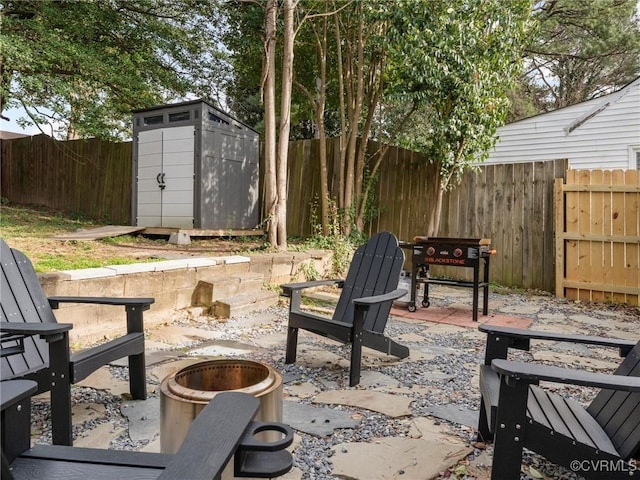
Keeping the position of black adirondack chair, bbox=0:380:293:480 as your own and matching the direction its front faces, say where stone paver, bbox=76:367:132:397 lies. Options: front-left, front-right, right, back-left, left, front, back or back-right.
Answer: front-left

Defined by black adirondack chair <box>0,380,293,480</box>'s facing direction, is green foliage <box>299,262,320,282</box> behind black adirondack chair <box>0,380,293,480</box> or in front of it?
in front

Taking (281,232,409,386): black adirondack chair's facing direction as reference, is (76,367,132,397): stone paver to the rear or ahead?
ahead

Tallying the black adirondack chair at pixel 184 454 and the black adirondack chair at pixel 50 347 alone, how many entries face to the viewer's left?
0

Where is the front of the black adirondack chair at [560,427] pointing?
to the viewer's left

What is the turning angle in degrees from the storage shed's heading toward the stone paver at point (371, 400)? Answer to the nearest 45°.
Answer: approximately 45° to its left

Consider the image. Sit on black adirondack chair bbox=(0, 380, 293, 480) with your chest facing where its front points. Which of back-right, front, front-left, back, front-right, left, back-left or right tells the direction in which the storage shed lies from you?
front-left

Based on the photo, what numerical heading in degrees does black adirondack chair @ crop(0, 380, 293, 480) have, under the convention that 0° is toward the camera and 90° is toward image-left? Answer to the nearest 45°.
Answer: approximately 225°

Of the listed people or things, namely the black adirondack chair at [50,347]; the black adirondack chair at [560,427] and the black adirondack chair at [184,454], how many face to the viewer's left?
1

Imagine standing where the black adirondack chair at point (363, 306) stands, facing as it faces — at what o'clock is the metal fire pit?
The metal fire pit is roughly at 11 o'clock from the black adirondack chair.

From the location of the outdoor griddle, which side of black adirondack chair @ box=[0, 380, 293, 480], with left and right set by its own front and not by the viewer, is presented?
front

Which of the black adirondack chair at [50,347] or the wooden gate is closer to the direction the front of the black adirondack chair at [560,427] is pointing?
the black adirondack chair

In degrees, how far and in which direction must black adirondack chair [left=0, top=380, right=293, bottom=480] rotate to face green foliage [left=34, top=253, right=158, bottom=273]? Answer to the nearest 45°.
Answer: approximately 45° to its left

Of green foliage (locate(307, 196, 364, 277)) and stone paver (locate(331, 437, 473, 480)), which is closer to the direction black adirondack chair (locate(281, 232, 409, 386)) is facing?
the stone paver

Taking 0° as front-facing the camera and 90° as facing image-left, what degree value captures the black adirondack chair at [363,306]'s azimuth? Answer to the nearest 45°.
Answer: approximately 45°

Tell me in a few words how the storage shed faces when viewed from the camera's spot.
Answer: facing the viewer and to the left of the viewer

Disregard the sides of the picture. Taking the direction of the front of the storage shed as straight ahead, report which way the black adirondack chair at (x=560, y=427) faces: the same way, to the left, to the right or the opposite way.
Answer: to the right
